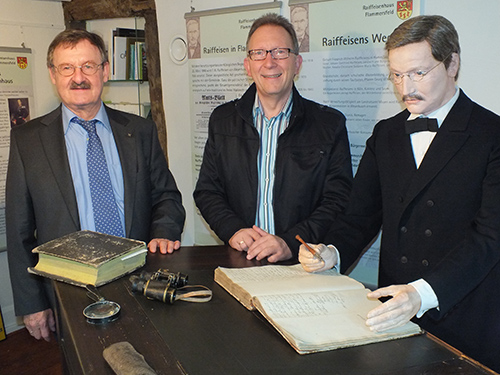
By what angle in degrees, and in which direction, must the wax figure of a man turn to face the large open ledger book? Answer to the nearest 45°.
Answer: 0° — it already faces it

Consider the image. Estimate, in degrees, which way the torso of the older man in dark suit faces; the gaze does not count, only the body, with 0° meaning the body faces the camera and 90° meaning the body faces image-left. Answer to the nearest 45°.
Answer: approximately 0°

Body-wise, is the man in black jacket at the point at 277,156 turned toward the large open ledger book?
yes

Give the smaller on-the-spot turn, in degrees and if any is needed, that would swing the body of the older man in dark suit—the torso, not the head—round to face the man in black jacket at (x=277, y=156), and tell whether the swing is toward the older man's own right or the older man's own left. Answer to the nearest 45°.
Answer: approximately 90° to the older man's own left

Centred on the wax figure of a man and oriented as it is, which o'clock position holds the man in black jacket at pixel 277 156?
The man in black jacket is roughly at 3 o'clock from the wax figure of a man.

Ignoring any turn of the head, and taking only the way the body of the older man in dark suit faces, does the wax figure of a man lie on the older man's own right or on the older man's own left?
on the older man's own left

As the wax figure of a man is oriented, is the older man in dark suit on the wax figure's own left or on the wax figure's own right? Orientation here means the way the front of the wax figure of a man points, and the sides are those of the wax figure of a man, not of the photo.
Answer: on the wax figure's own right

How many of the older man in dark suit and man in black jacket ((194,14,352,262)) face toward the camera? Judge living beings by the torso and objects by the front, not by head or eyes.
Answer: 2

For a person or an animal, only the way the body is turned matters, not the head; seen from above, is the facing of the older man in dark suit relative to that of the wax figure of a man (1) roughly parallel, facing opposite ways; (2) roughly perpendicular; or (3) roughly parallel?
roughly perpendicular

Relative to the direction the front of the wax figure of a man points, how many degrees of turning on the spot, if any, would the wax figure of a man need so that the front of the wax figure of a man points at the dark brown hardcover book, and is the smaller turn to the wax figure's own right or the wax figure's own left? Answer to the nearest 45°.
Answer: approximately 45° to the wax figure's own right

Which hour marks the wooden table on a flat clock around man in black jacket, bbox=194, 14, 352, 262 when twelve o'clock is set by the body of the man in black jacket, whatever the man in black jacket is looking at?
The wooden table is roughly at 12 o'clock from the man in black jacket.
